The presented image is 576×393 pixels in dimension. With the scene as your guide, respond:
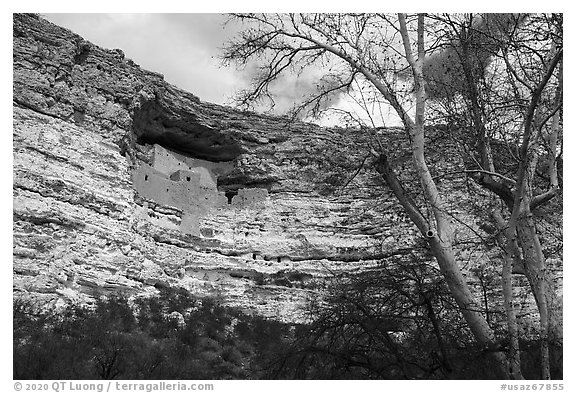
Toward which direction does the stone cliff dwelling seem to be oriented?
toward the camera

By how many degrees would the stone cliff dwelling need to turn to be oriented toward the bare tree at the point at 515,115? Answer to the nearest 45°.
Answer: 0° — it already faces it
